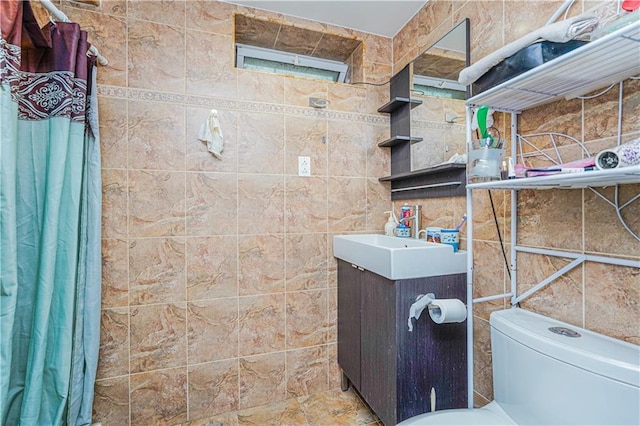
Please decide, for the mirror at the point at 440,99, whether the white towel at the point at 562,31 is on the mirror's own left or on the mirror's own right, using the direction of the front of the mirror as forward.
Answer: on the mirror's own left

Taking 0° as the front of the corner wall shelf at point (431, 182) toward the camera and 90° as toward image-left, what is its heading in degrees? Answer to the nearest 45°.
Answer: approximately 45°

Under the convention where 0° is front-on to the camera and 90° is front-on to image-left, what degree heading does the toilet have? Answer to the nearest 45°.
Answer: approximately 45°

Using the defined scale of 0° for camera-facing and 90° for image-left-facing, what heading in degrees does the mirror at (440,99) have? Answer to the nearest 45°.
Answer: approximately 45°

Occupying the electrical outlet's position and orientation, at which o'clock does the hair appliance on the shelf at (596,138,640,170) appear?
The hair appliance on the shelf is roughly at 11 o'clock from the electrical outlet.

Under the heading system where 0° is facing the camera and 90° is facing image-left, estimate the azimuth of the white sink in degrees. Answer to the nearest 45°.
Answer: approximately 45°

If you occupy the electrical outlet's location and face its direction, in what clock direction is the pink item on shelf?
The pink item on shelf is roughly at 11 o'clock from the electrical outlet.

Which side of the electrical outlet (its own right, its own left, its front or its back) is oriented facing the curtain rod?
right
